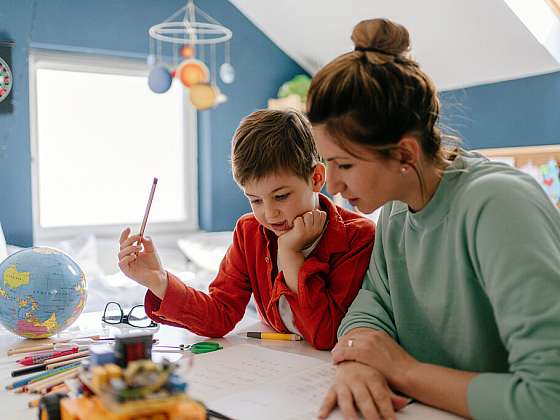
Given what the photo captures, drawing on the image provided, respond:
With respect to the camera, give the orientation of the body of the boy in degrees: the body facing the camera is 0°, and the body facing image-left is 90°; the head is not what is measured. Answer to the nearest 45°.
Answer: approximately 45°

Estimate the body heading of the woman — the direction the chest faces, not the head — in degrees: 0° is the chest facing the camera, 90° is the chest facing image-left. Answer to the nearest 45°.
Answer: approximately 45°

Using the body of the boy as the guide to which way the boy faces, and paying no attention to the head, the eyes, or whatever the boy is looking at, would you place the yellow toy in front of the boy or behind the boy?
in front

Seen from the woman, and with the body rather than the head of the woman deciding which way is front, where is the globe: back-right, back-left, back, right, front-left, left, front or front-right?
front-right

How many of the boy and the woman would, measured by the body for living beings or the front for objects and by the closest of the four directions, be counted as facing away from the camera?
0

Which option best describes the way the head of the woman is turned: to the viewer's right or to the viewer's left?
to the viewer's left

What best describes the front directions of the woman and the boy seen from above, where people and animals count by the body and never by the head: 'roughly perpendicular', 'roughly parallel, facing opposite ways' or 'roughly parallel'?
roughly parallel

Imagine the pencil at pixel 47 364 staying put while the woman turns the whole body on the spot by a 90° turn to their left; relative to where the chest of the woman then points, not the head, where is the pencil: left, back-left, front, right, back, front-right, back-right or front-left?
back-right

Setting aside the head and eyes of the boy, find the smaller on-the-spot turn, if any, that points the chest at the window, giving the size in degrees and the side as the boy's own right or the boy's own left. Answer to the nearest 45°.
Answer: approximately 135° to the boy's own right

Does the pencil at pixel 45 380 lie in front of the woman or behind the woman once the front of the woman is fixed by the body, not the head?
in front
